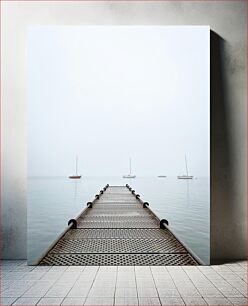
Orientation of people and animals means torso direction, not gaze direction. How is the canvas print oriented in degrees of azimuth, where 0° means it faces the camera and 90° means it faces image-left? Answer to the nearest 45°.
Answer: approximately 0°
